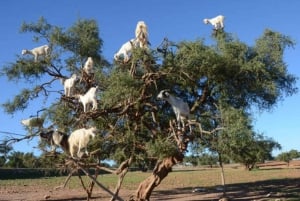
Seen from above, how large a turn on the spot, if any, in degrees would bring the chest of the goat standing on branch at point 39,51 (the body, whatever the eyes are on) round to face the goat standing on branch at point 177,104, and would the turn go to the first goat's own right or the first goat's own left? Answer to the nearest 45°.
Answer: approximately 135° to the first goat's own left

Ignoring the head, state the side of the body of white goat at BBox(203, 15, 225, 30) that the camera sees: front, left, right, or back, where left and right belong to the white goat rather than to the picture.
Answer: left

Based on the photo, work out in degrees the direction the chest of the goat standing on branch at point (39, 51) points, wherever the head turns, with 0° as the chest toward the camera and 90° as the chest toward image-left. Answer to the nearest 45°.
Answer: approximately 90°

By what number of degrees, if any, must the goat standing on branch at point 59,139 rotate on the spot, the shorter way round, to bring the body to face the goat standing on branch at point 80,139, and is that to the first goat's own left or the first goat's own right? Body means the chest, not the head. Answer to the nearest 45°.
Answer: approximately 135° to the first goat's own left

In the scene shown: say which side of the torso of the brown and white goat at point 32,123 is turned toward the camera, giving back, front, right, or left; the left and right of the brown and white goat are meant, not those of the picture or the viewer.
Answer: left

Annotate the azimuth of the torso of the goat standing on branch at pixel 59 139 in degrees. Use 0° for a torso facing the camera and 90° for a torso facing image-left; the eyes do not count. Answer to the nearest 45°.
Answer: approximately 90°

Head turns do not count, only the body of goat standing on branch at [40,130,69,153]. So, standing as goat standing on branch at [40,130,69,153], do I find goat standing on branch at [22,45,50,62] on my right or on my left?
on my right

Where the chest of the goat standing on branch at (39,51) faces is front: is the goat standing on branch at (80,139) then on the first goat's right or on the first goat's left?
on the first goat's left
